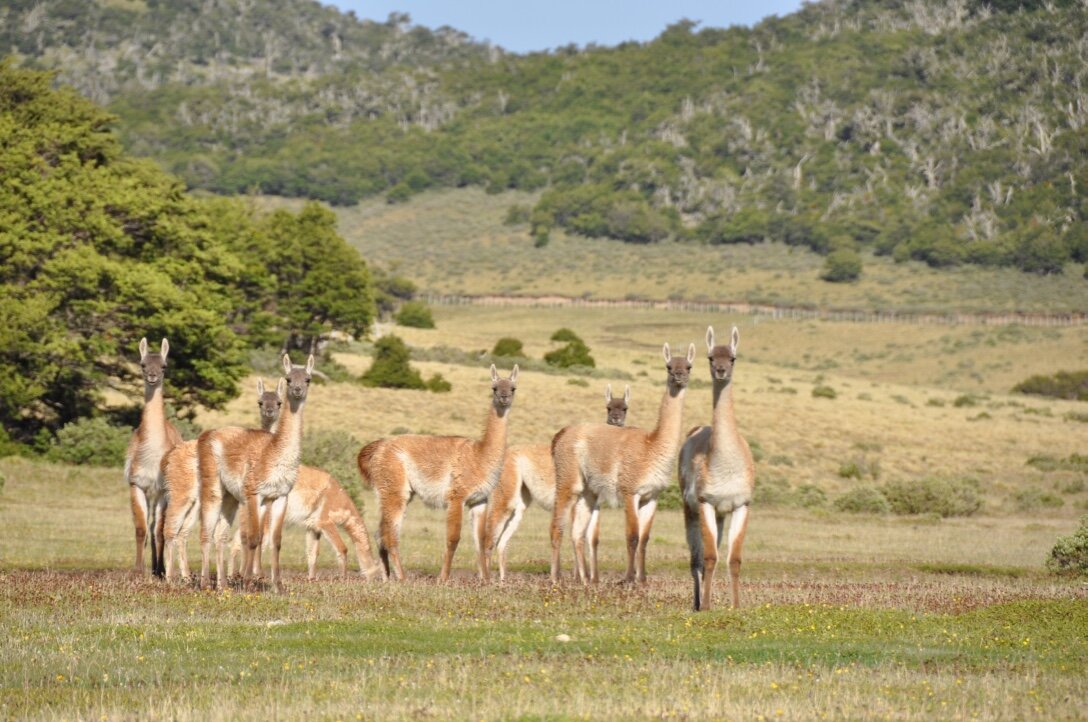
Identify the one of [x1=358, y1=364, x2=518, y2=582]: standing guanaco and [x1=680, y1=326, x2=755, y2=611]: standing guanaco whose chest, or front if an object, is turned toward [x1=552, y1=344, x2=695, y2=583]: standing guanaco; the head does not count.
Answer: [x1=358, y1=364, x2=518, y2=582]: standing guanaco

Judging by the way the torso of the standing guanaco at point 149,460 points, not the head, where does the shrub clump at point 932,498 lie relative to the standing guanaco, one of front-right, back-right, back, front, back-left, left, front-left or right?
back-left

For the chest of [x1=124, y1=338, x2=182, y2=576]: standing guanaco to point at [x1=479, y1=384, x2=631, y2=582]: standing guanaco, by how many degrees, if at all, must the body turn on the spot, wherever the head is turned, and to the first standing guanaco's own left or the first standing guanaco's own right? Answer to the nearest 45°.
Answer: approximately 90° to the first standing guanaco's own left

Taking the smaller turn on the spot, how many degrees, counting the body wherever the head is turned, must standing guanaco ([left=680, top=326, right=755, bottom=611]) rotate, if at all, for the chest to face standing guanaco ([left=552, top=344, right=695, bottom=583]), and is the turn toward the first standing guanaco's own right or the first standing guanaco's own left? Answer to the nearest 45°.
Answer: approximately 135° to the first standing guanaco's own right

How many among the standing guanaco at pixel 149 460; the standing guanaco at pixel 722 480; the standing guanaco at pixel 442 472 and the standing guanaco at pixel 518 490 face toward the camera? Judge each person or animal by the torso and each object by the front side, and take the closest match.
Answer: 2

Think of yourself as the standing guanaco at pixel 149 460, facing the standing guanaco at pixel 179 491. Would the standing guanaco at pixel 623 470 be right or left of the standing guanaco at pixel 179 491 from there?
left

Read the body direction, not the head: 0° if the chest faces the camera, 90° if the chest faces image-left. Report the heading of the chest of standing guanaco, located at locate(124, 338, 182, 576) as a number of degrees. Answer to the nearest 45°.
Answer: approximately 0°

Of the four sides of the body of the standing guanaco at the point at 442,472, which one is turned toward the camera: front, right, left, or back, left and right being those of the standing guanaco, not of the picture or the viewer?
right

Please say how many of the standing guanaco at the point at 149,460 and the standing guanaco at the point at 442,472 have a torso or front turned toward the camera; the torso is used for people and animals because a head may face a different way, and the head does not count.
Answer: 1

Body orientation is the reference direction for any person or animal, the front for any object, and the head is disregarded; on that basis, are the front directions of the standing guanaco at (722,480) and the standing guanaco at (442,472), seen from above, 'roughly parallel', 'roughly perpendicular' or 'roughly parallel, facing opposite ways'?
roughly perpendicular
